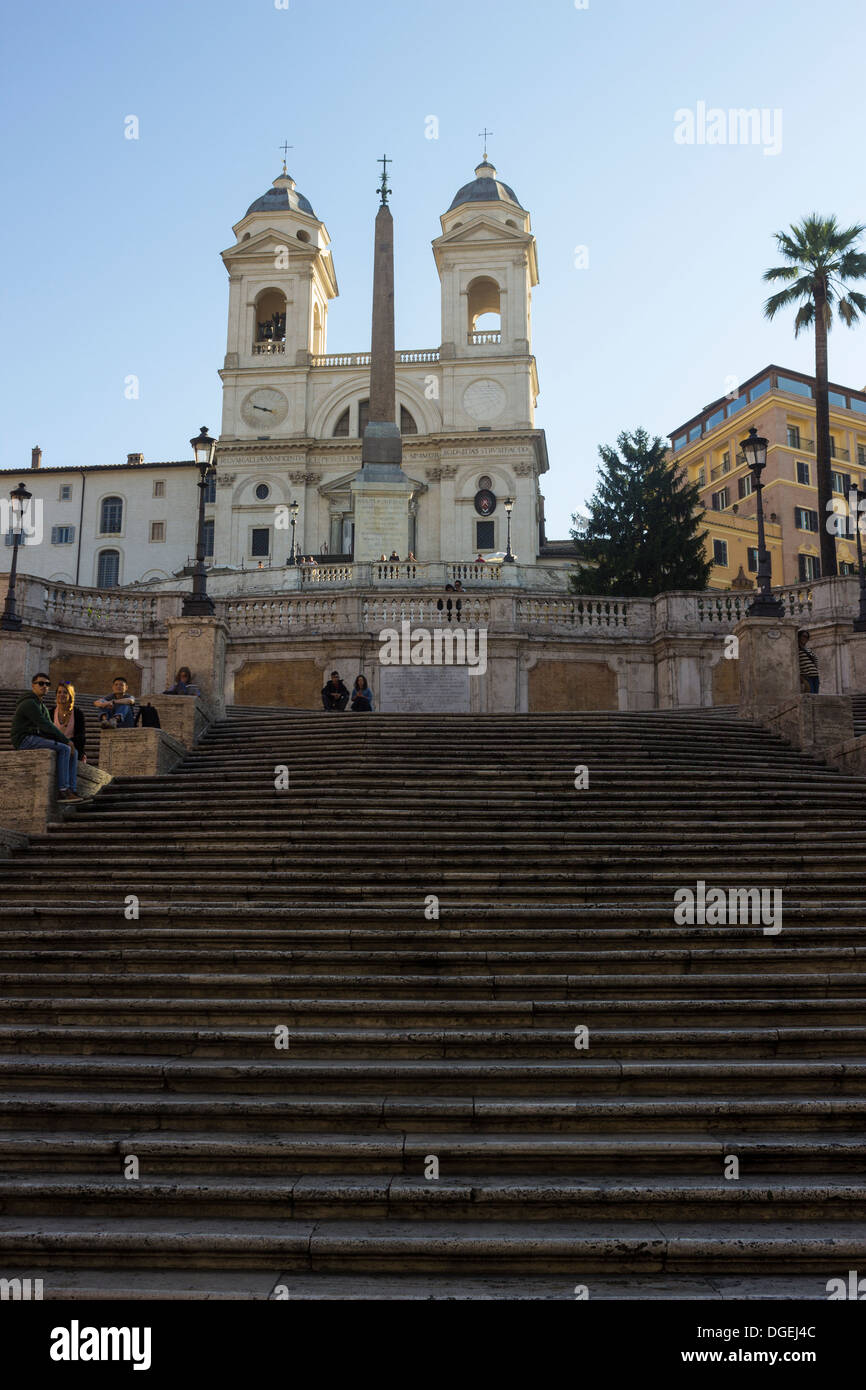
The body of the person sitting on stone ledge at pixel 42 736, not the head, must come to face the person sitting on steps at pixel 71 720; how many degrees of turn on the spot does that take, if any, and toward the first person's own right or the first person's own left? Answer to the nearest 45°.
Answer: approximately 90° to the first person's own left

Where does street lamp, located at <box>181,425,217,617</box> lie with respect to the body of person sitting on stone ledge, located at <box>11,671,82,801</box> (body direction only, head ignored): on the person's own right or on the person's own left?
on the person's own left

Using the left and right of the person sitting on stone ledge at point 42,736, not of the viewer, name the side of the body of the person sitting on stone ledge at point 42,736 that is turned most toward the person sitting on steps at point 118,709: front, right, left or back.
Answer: left

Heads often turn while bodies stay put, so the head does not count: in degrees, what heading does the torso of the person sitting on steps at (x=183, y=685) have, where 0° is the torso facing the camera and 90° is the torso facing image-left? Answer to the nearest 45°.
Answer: approximately 0°

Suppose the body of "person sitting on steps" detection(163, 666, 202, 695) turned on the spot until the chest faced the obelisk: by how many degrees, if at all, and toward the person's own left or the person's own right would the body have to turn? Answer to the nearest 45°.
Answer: approximately 180°

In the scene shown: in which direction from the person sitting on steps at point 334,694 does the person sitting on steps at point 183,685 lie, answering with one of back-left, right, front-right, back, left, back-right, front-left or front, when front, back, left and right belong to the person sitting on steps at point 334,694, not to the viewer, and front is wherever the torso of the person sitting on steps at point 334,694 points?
front-right

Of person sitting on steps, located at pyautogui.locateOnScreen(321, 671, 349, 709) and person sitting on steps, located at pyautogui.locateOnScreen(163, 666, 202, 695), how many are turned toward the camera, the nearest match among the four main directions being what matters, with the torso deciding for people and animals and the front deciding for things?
2

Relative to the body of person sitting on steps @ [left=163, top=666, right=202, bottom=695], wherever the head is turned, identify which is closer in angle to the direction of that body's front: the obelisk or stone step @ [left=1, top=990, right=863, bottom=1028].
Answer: the stone step

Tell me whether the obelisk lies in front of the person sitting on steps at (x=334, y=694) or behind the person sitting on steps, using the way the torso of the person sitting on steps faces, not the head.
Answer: behind
